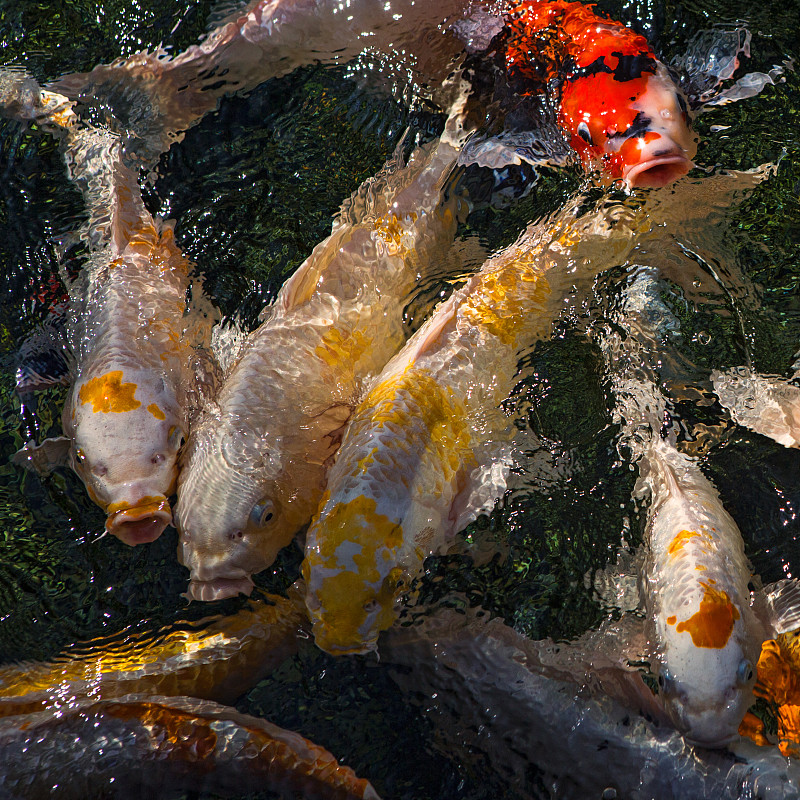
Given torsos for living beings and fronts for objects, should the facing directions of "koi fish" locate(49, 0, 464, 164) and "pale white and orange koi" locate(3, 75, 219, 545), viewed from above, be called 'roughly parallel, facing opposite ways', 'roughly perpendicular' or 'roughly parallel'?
roughly perpendicular

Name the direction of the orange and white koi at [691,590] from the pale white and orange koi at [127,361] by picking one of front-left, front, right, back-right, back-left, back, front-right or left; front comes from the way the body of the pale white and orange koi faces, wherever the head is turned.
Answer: front-left

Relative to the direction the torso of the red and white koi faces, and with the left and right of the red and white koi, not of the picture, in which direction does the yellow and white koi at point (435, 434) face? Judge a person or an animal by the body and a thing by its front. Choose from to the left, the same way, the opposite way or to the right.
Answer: to the right

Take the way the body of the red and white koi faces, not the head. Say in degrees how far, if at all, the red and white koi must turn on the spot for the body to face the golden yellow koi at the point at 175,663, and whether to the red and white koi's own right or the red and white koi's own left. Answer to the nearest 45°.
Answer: approximately 90° to the red and white koi's own right

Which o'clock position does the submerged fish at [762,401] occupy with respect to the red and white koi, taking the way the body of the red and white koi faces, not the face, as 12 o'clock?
The submerged fish is roughly at 1 o'clock from the red and white koi.

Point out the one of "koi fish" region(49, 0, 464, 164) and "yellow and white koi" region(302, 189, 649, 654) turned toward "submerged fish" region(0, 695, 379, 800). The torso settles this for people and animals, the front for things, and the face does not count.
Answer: the yellow and white koi

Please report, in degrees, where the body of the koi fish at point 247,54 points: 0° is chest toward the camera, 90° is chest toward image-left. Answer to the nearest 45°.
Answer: approximately 270°

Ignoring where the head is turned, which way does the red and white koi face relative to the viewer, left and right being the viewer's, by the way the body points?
facing the viewer and to the right of the viewer

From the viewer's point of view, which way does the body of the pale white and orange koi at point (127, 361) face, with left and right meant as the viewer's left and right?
facing the viewer
